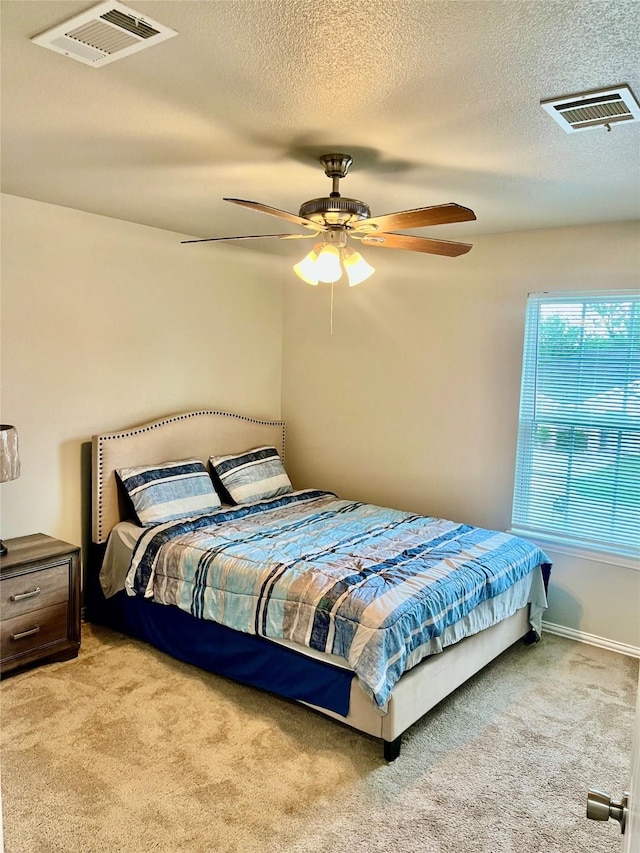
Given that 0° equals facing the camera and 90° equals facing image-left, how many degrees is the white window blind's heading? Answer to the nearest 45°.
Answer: approximately 45°

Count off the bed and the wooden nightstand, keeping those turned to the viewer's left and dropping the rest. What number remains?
0

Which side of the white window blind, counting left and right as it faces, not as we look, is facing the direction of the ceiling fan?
front

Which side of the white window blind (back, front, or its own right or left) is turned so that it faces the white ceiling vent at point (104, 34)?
front

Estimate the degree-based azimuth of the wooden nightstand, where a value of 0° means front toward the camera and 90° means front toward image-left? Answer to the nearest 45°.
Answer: approximately 315°

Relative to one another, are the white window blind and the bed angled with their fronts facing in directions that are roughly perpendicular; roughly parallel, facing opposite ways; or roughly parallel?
roughly perpendicular

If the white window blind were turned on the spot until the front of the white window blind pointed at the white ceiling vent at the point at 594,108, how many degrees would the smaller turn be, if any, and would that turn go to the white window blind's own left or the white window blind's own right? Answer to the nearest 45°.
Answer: approximately 45° to the white window blind's own left
